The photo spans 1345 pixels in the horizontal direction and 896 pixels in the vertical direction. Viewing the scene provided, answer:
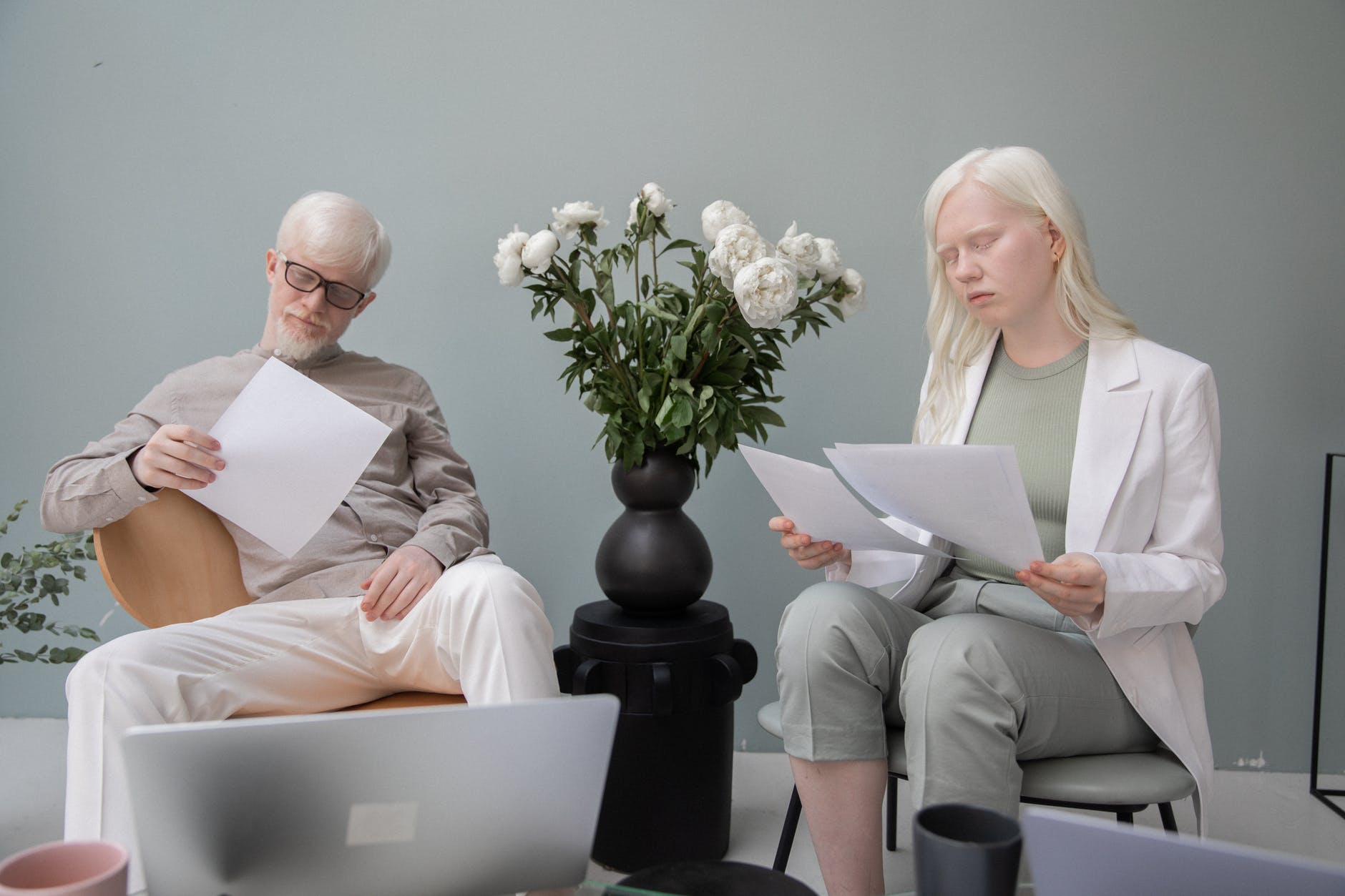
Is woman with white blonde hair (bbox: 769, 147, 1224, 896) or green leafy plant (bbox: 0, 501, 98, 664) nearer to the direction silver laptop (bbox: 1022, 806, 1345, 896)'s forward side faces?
the woman with white blonde hair

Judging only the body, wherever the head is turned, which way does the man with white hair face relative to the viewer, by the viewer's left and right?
facing the viewer

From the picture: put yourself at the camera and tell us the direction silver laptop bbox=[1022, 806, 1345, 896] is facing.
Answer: facing away from the viewer and to the right of the viewer

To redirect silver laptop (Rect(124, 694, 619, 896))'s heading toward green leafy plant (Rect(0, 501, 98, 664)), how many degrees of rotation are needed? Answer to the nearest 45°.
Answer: approximately 45° to its left

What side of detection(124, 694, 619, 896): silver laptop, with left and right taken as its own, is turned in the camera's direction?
back

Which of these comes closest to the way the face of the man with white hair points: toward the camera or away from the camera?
toward the camera

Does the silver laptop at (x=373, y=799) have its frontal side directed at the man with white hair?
yes

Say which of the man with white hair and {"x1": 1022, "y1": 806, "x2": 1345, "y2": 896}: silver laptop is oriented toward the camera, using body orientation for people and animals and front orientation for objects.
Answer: the man with white hair

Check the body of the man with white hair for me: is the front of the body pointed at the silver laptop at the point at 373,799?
yes

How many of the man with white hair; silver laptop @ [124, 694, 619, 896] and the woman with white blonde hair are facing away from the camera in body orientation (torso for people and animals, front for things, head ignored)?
1

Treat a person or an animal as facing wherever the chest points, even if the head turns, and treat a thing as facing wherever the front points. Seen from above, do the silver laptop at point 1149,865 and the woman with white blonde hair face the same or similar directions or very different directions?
very different directions

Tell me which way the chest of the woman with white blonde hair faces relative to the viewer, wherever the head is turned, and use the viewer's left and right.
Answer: facing the viewer and to the left of the viewer

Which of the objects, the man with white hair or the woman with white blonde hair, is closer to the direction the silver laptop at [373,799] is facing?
the man with white hair
